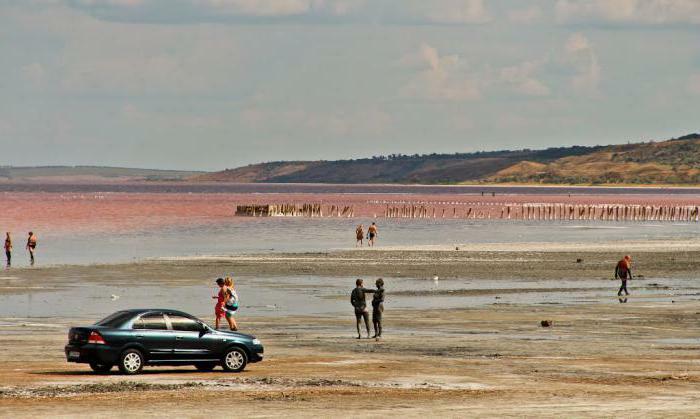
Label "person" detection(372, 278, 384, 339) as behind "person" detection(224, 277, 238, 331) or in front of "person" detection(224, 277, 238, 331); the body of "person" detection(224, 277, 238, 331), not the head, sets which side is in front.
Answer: behind

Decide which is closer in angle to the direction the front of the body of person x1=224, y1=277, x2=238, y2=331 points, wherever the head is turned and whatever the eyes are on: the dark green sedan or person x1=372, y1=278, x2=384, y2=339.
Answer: the dark green sedan

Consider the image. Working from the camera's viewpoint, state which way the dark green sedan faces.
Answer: facing away from the viewer and to the right of the viewer

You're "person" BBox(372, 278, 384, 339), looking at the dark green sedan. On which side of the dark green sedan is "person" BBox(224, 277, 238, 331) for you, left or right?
right
